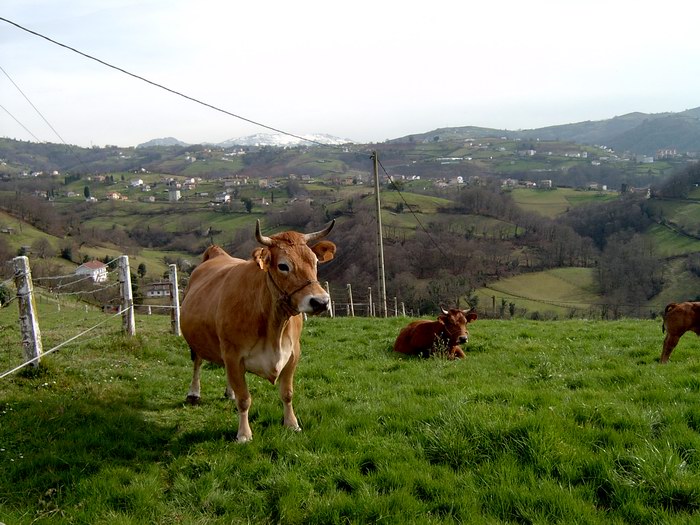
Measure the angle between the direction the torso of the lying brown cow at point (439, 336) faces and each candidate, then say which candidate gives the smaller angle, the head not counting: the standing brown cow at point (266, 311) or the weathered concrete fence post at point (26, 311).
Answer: the standing brown cow

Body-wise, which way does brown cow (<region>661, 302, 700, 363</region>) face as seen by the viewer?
to the viewer's right

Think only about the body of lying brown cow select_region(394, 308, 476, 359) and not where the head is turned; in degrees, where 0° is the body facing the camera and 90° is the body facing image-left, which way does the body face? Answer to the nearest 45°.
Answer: approximately 315°

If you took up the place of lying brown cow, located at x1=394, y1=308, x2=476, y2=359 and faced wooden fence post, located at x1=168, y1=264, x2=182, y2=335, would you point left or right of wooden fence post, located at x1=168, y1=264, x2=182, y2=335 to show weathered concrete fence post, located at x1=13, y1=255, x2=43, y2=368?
left

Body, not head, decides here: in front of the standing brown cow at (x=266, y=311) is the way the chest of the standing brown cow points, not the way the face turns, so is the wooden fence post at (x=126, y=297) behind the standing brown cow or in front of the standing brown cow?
behind

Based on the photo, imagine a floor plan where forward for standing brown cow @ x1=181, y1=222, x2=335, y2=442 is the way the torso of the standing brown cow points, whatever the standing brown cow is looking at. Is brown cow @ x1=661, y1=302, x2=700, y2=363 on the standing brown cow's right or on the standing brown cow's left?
on the standing brown cow's left
